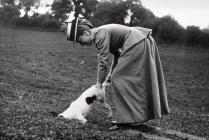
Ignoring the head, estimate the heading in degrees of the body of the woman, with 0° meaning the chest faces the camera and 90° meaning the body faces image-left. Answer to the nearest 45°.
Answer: approximately 90°

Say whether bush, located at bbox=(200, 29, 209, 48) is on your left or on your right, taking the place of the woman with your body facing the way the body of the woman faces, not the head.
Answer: on your right

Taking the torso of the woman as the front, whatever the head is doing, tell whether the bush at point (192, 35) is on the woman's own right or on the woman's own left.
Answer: on the woman's own right

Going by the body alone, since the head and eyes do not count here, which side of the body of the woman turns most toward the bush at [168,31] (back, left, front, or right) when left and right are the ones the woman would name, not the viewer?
right
